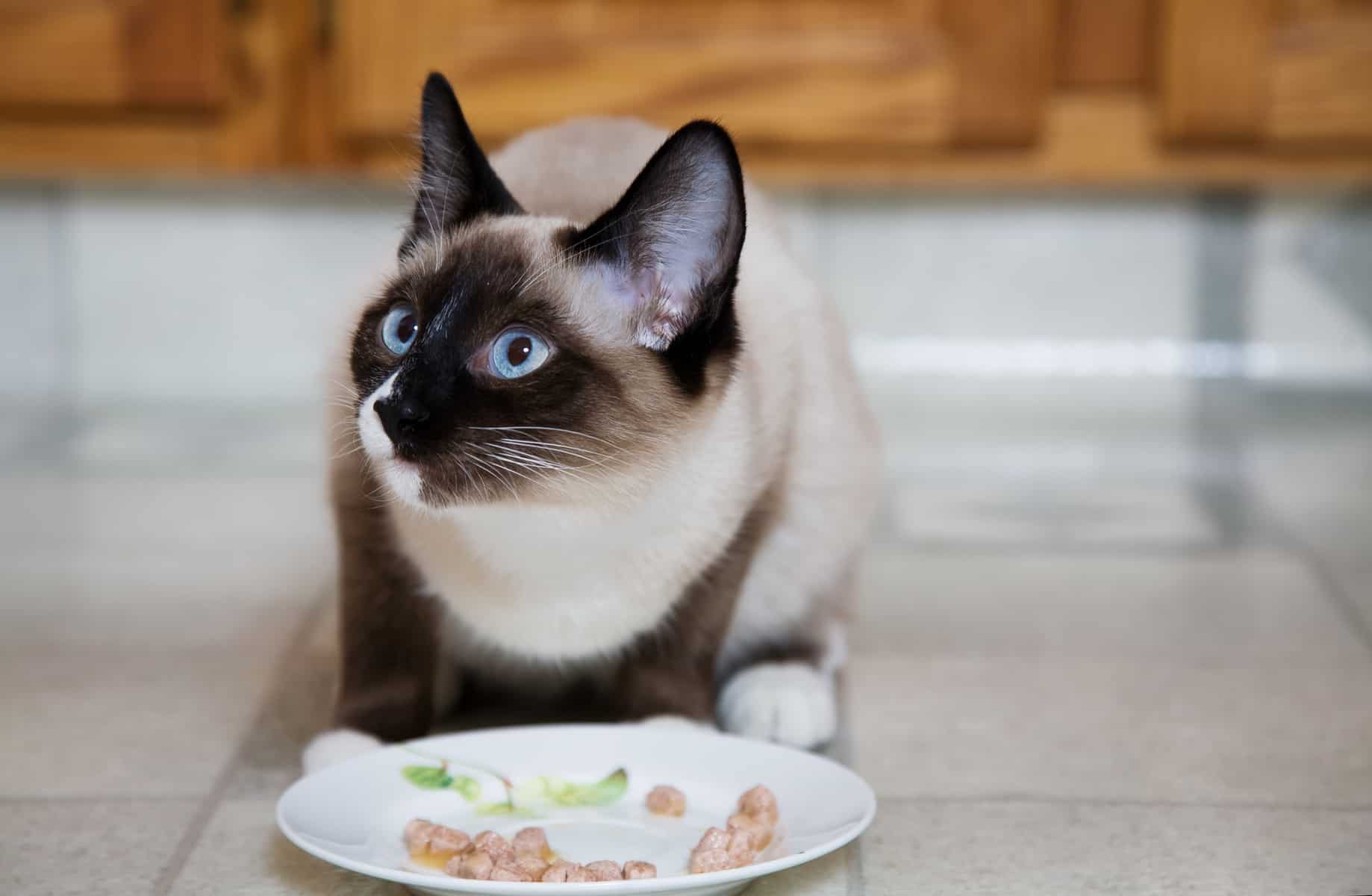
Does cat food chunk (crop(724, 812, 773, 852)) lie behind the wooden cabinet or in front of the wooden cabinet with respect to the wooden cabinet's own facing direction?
in front

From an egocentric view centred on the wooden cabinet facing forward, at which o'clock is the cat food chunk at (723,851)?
The cat food chunk is roughly at 12 o'clock from the wooden cabinet.

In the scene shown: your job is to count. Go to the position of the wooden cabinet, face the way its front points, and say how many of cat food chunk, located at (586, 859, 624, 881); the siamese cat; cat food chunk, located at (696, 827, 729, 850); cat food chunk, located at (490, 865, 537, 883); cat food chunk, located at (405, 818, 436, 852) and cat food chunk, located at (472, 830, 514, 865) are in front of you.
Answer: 6

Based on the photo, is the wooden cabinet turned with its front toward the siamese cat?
yes

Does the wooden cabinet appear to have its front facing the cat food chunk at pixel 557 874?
yes

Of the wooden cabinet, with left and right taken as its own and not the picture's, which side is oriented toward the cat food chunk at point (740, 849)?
front

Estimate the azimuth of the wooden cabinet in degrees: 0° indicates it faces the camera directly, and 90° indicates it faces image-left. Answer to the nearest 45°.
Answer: approximately 0°

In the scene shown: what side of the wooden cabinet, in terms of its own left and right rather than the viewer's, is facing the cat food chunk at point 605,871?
front

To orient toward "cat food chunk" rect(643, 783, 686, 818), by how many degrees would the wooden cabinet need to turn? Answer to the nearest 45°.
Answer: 0° — it already faces it

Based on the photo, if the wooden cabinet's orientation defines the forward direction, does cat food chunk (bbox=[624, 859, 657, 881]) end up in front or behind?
in front
